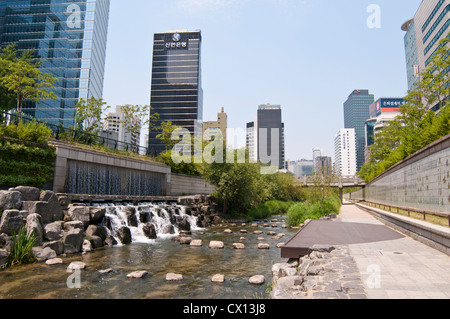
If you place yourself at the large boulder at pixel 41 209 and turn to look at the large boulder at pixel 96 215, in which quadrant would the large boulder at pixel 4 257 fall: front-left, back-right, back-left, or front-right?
back-right

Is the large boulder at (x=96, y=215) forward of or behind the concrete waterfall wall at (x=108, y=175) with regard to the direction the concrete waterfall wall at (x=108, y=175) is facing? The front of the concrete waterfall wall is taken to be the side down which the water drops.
forward

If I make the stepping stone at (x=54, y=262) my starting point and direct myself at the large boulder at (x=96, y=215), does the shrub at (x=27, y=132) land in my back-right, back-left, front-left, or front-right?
front-left

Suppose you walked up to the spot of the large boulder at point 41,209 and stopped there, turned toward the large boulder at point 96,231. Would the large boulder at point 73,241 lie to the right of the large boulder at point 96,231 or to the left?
right

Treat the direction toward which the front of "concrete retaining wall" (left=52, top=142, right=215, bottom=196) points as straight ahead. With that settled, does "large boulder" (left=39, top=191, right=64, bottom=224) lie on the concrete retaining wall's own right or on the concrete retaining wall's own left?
on the concrete retaining wall's own right

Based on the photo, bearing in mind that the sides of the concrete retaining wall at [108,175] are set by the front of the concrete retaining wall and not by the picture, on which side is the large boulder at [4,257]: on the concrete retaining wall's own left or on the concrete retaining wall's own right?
on the concrete retaining wall's own right

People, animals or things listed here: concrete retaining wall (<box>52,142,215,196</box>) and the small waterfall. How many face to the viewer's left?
0

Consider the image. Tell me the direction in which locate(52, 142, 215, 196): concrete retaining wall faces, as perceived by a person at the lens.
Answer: facing the viewer and to the right of the viewer

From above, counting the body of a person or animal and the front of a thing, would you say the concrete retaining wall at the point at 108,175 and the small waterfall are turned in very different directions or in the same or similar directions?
same or similar directions

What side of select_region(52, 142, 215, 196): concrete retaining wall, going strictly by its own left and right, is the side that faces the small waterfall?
front

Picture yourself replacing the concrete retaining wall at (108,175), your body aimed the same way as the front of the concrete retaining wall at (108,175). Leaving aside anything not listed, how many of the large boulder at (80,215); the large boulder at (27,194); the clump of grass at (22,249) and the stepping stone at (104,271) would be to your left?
0

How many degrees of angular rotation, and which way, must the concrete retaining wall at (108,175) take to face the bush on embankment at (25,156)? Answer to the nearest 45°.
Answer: approximately 90° to its right

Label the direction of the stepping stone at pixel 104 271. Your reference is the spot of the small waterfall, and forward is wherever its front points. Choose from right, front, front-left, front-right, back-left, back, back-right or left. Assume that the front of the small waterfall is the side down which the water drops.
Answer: front-right

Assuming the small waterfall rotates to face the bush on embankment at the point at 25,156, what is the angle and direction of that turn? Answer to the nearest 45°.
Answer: approximately 135° to its right

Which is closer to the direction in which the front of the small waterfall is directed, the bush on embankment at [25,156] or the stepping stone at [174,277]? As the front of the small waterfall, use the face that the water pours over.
the stepping stone

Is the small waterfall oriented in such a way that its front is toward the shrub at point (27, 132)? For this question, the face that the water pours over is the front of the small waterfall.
no
